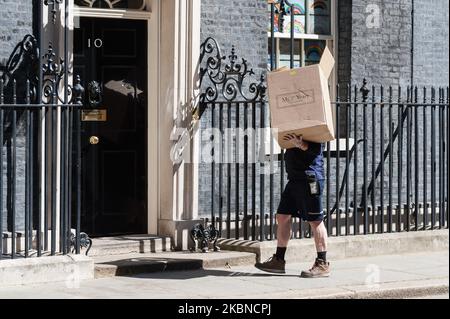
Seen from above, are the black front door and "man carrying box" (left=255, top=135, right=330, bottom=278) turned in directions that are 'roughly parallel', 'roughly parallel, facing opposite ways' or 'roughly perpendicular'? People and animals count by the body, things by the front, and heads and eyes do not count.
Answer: roughly perpendicular

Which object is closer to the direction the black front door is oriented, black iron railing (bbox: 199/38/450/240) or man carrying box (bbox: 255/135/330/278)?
the man carrying box

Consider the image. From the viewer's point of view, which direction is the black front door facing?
toward the camera

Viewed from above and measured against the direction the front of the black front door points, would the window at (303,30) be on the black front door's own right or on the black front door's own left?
on the black front door's own left

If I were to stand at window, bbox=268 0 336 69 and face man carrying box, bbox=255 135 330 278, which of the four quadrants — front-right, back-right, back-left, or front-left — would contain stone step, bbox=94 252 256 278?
front-right

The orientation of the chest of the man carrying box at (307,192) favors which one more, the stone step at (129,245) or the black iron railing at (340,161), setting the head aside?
the stone step

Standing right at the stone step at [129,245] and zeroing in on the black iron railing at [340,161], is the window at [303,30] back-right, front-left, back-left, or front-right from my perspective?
front-left

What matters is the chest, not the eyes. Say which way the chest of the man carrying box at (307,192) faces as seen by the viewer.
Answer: to the viewer's left

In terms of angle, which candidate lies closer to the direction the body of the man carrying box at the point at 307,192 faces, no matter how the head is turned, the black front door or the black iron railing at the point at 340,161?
the black front door

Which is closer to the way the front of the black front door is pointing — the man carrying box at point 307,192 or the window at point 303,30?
the man carrying box

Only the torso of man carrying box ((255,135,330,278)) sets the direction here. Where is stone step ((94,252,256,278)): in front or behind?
in front

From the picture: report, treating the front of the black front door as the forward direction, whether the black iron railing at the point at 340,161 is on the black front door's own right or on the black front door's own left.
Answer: on the black front door's own left

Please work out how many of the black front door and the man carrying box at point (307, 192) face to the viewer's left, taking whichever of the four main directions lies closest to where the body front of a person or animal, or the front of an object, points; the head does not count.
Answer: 1
